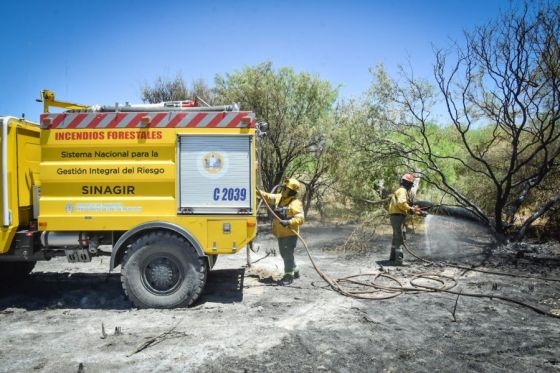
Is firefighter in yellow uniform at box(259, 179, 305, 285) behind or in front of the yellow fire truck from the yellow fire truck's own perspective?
behind

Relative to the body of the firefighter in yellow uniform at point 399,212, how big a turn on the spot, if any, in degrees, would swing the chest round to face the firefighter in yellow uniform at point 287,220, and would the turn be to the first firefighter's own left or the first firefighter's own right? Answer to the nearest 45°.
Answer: approximately 135° to the first firefighter's own right

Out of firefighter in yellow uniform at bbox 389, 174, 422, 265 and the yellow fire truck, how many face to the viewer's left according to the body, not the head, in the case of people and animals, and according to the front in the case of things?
1

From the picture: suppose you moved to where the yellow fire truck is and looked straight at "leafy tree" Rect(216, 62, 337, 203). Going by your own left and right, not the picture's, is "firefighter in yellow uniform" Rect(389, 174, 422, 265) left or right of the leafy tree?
right

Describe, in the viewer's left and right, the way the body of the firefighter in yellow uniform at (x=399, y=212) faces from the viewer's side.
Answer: facing to the right of the viewer

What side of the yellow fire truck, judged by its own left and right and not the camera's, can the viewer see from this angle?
left

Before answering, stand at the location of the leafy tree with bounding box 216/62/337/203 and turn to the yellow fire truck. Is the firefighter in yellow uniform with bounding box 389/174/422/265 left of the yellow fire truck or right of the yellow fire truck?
left
